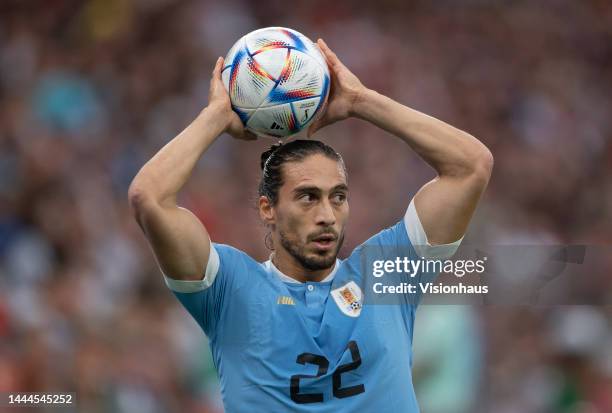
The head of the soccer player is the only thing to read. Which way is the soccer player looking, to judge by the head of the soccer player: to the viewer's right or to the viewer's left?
to the viewer's right

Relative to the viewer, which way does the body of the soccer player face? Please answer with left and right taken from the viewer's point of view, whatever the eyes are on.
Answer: facing the viewer
